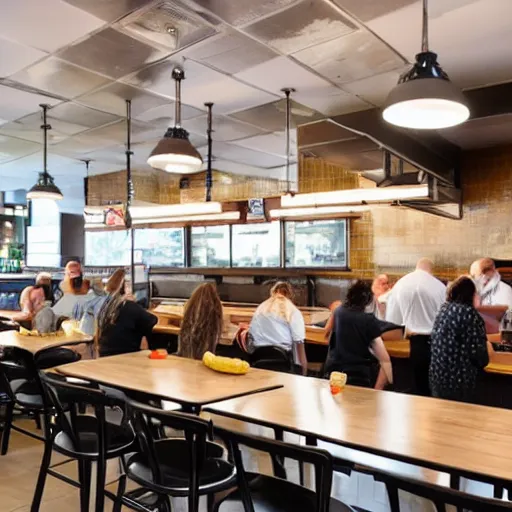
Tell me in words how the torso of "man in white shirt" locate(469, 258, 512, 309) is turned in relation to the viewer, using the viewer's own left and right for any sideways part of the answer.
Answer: facing the viewer and to the left of the viewer

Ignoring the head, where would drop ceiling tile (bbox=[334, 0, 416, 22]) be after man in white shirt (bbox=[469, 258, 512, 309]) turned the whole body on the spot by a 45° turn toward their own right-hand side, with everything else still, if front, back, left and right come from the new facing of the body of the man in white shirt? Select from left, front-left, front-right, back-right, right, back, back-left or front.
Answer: left

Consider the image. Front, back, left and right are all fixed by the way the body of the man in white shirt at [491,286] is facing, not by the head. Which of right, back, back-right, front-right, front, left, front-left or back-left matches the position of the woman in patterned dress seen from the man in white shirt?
front-left

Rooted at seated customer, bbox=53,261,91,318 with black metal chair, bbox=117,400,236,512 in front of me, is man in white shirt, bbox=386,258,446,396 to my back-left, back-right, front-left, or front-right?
front-left

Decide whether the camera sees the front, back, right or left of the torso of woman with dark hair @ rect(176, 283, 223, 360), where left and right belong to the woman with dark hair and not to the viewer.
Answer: back

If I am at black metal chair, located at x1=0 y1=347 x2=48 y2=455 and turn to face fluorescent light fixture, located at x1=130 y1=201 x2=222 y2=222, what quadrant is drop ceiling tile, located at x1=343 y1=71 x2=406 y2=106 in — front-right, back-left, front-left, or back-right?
front-right

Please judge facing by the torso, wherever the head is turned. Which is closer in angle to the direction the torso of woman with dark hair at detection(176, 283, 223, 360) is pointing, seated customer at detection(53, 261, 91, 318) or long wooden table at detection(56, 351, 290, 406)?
the seated customer

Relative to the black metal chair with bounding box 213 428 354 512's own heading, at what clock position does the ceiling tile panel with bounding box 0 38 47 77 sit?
The ceiling tile panel is roughly at 9 o'clock from the black metal chair.

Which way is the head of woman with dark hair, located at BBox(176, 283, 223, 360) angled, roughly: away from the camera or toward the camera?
away from the camera

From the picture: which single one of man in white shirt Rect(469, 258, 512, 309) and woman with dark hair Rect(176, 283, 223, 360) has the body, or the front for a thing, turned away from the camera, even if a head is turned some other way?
the woman with dark hair

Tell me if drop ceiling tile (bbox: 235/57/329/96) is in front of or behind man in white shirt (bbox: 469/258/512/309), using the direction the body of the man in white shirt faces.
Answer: in front

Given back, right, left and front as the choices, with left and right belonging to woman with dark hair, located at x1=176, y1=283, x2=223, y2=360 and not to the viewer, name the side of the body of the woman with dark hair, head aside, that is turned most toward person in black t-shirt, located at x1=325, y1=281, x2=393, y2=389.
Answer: right

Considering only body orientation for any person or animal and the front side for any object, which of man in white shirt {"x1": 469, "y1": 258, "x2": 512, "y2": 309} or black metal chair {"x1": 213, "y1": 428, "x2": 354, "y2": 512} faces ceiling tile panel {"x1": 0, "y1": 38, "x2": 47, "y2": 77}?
the man in white shirt
